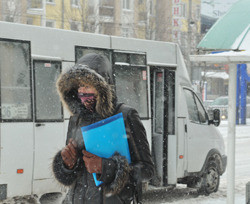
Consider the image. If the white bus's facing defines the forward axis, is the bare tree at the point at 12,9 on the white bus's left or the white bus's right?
on its left

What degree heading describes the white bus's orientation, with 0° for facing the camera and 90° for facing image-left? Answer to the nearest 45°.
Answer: approximately 225°
